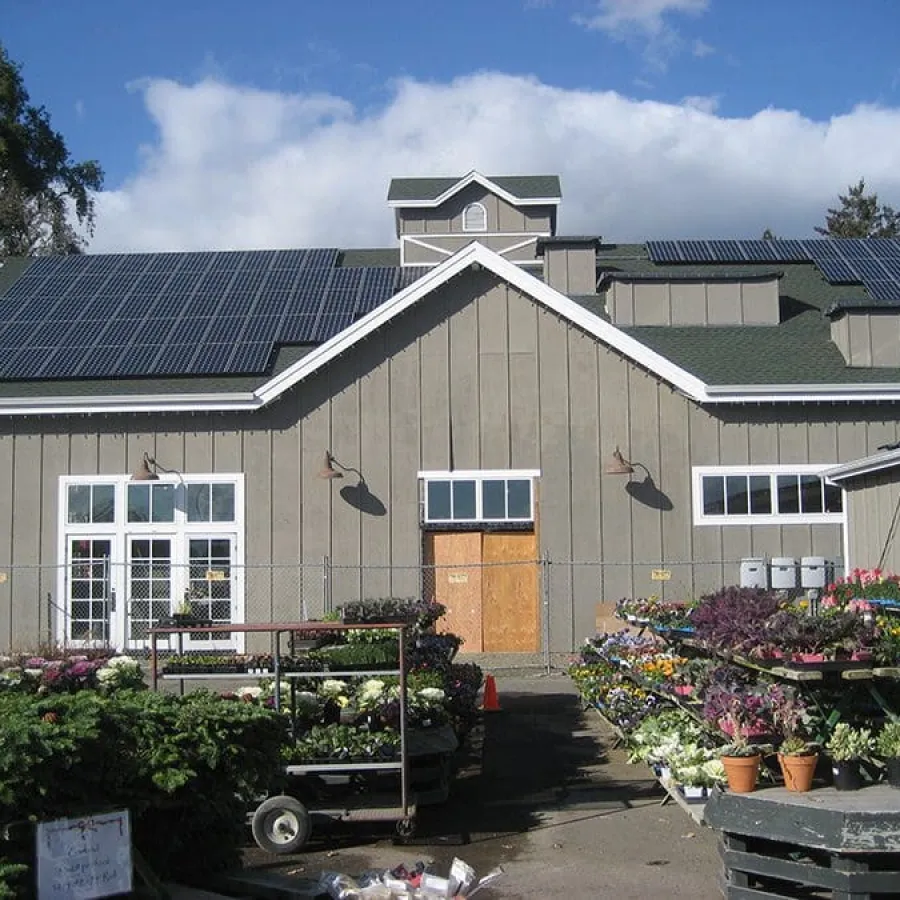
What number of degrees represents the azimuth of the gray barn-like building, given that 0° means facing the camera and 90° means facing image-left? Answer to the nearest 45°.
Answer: approximately 0°

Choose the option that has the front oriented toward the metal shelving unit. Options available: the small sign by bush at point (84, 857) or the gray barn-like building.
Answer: the gray barn-like building

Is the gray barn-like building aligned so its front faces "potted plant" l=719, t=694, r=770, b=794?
yes

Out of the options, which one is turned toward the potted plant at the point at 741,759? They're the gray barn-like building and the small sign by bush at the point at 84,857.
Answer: the gray barn-like building

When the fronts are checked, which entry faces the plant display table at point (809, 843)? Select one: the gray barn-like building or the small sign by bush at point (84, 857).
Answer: the gray barn-like building

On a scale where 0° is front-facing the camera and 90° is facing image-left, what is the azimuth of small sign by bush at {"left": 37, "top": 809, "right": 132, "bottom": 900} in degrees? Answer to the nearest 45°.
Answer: approximately 0°

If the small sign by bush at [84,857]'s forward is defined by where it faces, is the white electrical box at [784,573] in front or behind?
behind

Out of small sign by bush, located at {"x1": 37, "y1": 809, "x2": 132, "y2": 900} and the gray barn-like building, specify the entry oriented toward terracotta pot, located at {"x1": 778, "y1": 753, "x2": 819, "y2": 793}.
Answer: the gray barn-like building

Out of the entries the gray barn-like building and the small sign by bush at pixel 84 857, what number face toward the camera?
2
